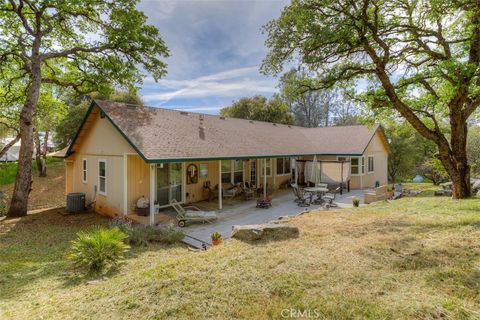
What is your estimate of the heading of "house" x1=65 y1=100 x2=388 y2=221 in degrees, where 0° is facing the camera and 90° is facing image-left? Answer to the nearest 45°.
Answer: approximately 315°

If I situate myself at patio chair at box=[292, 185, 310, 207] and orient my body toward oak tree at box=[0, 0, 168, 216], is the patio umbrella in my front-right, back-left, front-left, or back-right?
back-right

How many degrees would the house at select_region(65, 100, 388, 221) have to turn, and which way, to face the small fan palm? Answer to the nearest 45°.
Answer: approximately 45° to its right

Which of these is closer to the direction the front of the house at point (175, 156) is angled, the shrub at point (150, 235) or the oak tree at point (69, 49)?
the shrub

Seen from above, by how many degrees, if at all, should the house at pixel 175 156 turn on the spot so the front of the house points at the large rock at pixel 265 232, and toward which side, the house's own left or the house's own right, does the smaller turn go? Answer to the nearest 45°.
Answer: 0° — it already faces it
